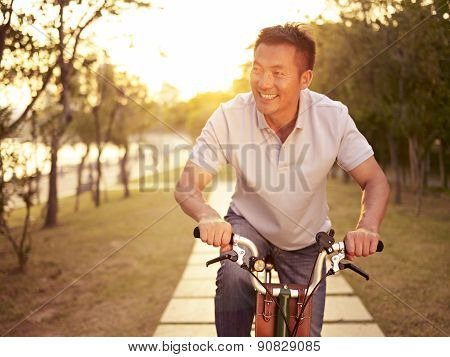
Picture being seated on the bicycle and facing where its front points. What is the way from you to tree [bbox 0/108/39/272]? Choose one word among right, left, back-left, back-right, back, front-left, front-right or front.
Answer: back-right

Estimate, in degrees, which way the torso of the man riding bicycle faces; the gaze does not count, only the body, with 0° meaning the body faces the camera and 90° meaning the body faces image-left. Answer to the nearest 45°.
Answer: approximately 0°

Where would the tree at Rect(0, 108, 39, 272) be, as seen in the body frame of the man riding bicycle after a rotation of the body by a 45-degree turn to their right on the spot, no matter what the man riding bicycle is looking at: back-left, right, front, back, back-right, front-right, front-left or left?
right
